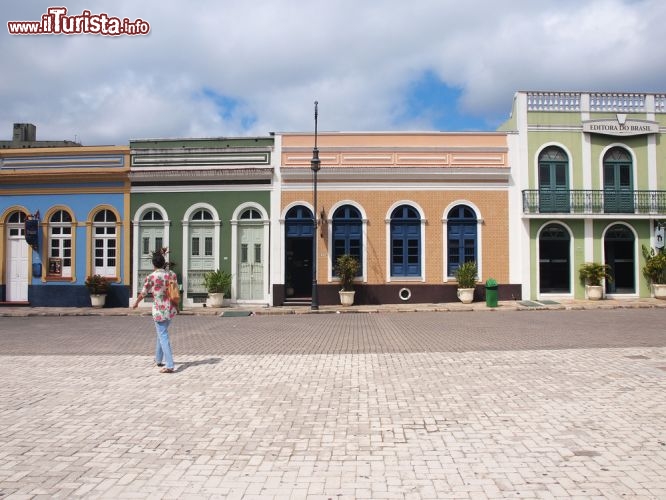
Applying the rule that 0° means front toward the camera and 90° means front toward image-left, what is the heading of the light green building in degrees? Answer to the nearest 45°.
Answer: approximately 0°

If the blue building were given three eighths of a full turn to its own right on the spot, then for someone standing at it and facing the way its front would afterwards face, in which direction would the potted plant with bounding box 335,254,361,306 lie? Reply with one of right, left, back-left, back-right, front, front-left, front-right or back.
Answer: back

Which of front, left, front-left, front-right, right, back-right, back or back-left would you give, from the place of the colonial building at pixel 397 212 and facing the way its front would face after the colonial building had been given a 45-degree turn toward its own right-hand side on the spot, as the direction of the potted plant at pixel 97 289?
front-right

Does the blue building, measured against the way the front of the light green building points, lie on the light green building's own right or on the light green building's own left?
on the light green building's own right

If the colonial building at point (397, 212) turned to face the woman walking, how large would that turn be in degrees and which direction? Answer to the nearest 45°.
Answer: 0° — it already faces them

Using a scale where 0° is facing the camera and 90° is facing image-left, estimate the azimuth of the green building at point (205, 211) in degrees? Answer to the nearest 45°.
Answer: approximately 0°

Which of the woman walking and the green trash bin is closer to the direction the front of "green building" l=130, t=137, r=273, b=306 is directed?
the woman walking

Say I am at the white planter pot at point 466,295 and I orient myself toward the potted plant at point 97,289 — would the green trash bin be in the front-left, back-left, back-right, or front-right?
back-left

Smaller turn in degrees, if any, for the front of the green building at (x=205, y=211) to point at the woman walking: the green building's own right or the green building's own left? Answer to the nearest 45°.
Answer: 0° — it already faces them

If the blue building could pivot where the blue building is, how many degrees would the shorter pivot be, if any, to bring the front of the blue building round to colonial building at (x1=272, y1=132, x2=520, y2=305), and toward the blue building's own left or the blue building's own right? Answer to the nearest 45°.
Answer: approximately 45° to the blue building's own left

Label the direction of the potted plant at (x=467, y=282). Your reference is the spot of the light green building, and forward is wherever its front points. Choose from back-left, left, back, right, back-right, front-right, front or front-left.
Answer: front-right

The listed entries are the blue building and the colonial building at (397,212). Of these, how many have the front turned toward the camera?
2
